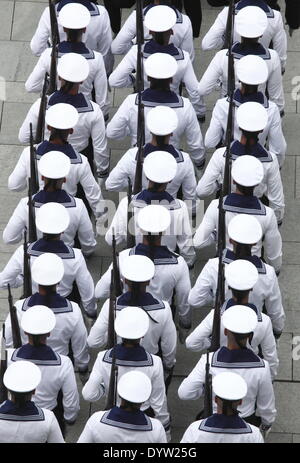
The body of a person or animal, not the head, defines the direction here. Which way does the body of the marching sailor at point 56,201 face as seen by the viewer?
away from the camera

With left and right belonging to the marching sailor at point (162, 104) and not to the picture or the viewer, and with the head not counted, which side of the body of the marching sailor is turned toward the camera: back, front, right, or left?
back

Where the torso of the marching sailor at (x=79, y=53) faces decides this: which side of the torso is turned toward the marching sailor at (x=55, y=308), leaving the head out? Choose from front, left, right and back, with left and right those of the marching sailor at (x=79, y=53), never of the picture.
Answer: back

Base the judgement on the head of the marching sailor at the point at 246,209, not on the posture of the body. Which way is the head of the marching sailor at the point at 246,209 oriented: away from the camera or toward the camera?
away from the camera

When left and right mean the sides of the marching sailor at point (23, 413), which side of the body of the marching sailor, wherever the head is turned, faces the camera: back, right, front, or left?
back

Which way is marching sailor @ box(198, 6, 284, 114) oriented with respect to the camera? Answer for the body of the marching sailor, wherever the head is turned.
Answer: away from the camera

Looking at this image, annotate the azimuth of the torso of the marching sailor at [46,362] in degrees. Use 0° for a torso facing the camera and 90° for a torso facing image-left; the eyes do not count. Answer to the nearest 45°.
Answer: approximately 180°

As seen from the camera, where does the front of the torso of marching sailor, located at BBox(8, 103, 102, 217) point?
away from the camera

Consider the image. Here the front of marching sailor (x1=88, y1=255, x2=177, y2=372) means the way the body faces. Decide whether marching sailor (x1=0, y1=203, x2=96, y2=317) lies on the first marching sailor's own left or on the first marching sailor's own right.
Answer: on the first marching sailor's own left

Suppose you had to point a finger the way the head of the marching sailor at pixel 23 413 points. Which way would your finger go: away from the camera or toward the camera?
away from the camera

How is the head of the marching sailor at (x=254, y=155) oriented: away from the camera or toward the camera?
away from the camera

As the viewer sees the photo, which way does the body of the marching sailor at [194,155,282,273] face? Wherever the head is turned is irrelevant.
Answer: away from the camera

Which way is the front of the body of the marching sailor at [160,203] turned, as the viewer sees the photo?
away from the camera

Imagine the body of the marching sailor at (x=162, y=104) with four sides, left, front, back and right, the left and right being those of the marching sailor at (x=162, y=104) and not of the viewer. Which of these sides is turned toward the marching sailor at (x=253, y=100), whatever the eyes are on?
right
